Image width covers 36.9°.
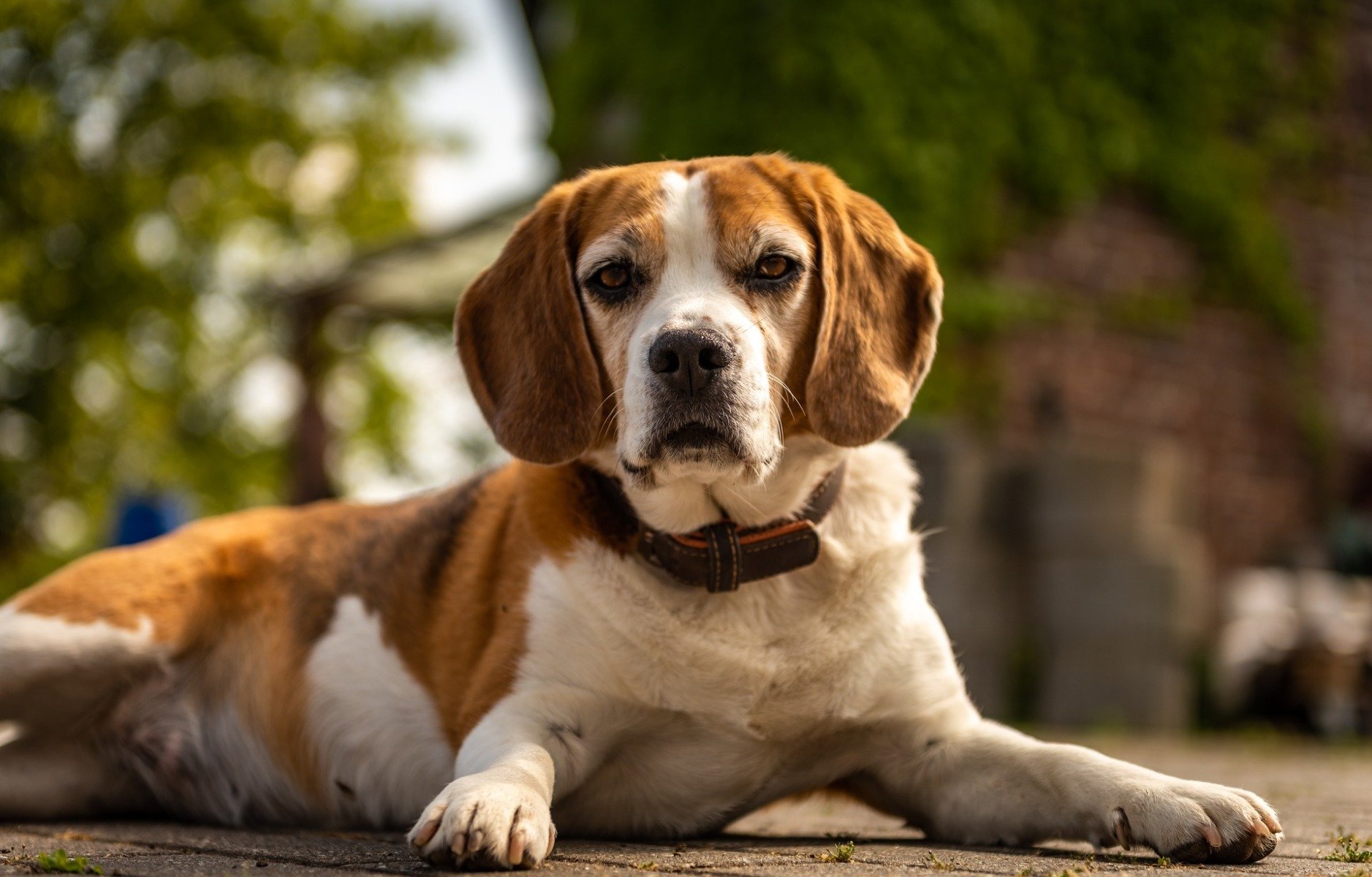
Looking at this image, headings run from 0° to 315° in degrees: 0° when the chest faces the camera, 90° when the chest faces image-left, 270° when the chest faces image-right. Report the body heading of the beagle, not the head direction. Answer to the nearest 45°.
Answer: approximately 315°
